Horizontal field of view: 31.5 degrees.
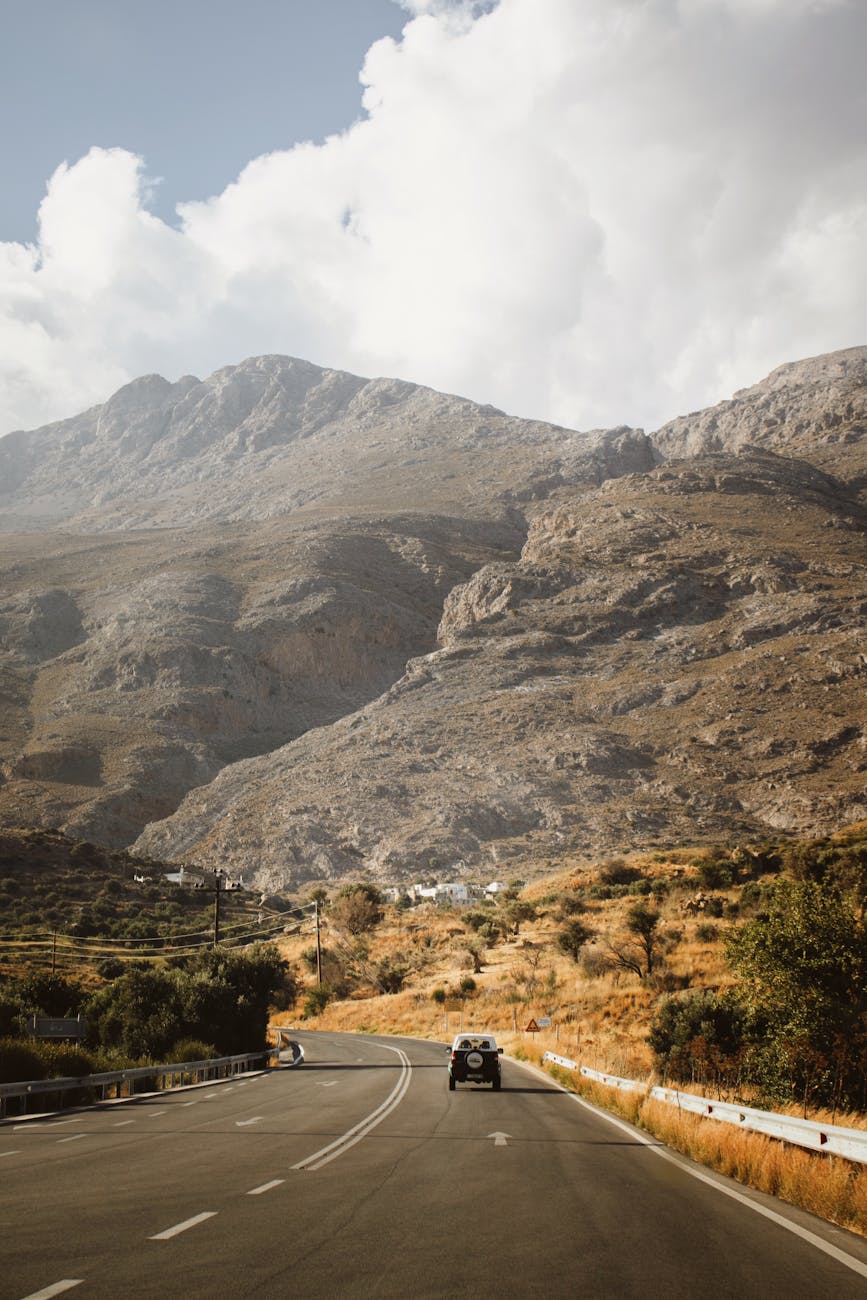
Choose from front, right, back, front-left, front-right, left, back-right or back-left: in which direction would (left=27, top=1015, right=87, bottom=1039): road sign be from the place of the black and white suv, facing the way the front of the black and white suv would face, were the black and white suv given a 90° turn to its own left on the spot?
front

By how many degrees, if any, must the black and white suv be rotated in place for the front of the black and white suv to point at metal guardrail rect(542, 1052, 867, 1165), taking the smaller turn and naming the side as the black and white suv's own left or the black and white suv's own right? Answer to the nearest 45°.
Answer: approximately 180°

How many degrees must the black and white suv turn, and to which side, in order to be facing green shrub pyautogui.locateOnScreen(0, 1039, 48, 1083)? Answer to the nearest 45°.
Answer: approximately 135° to its left

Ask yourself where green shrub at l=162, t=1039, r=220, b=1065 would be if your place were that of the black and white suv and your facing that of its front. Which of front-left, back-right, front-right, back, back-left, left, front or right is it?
front-left

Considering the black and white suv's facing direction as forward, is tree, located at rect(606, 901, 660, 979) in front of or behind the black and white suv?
in front

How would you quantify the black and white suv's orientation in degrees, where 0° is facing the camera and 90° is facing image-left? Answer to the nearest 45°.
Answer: approximately 180°

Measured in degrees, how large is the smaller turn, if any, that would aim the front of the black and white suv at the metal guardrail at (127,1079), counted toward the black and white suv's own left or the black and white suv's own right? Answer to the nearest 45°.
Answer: approximately 90° to the black and white suv's own left

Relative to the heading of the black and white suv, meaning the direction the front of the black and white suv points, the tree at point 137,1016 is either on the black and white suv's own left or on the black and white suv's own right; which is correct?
on the black and white suv's own left

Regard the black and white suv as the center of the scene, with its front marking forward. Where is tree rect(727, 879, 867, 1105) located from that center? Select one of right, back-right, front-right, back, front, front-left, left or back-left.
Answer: back-right

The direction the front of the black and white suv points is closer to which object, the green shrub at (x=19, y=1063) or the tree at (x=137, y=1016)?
the tree

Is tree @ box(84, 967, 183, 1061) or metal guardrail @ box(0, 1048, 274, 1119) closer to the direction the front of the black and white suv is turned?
the tree

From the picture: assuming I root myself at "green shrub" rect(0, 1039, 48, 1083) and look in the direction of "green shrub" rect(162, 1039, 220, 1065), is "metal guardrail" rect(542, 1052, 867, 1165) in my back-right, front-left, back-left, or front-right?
back-right

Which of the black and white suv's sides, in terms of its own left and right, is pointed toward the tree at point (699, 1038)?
right
